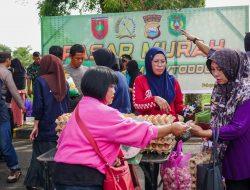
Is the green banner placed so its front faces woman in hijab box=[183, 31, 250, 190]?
yes

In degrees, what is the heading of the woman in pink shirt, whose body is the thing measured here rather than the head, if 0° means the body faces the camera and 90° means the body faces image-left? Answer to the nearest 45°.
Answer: approximately 225°

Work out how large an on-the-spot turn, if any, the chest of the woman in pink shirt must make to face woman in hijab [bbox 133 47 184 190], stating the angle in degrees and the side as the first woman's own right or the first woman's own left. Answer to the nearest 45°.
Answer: approximately 45° to the first woman's own left

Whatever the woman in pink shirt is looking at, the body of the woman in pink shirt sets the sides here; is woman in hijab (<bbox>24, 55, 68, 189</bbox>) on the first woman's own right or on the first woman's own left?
on the first woman's own left

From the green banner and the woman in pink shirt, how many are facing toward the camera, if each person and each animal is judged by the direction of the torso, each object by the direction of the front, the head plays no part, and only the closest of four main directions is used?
1

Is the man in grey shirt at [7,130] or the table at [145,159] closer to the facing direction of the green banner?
the table

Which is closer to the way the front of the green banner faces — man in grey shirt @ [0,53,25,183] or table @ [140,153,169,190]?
the table

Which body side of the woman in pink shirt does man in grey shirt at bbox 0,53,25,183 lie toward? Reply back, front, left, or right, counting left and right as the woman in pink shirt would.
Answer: left

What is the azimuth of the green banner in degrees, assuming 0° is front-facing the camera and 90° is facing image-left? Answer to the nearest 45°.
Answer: approximately 0°

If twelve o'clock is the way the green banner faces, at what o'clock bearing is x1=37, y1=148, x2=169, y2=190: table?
The table is roughly at 12 o'clock from the green banner.
